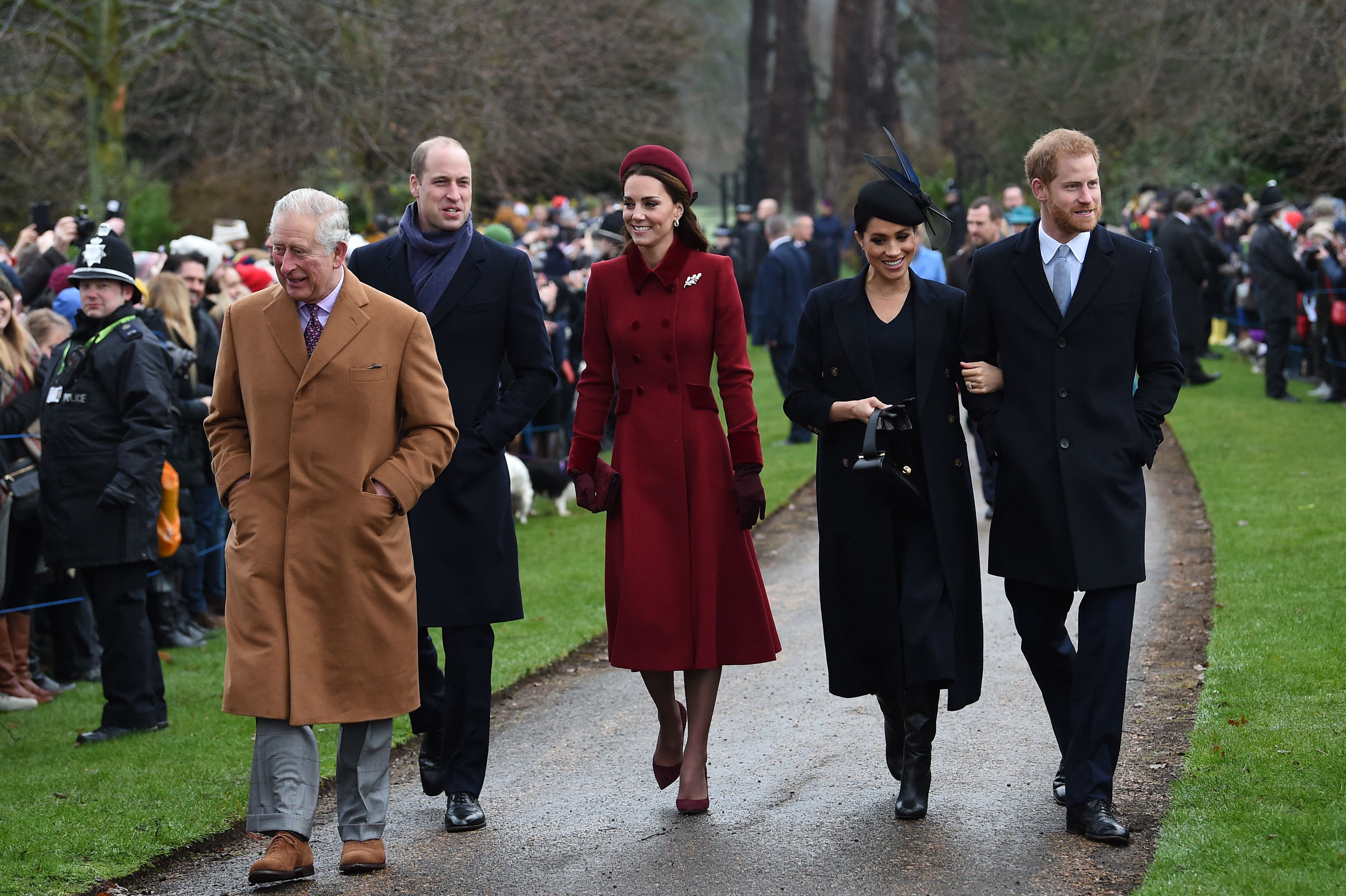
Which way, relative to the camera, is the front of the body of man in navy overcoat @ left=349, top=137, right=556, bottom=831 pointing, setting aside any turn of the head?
toward the camera

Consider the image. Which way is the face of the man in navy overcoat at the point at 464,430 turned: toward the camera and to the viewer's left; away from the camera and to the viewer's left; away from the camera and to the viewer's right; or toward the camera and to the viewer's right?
toward the camera and to the viewer's right

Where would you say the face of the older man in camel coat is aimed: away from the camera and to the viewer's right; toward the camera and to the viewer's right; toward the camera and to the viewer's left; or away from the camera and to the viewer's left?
toward the camera and to the viewer's left

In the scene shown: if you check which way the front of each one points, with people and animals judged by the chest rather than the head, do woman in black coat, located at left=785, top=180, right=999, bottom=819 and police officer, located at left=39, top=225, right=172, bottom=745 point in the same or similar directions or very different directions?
same or similar directions

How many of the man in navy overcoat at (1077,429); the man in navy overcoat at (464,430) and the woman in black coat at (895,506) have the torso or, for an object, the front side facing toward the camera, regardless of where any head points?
3

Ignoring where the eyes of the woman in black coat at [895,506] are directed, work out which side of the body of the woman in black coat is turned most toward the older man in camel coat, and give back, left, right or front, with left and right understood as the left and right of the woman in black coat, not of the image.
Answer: right

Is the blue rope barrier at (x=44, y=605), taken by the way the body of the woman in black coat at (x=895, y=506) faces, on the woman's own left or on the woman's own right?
on the woman's own right

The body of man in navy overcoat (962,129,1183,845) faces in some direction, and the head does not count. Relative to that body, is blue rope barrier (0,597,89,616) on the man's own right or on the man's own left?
on the man's own right

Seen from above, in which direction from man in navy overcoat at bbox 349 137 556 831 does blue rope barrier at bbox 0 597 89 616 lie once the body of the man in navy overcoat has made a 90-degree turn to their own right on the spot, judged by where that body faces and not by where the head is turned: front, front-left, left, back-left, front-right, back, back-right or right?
front-right

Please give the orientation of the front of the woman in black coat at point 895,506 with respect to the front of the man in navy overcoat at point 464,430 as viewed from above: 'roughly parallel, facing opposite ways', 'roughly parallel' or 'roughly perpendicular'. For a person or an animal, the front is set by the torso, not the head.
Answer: roughly parallel

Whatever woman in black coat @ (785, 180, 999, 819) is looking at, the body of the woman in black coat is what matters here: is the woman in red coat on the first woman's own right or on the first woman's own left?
on the first woman's own right

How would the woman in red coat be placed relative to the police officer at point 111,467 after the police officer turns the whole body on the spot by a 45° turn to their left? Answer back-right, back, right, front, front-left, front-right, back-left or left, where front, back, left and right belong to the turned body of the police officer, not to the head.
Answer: front-left

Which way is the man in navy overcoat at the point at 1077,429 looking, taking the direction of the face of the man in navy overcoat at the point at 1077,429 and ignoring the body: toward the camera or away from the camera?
toward the camera
